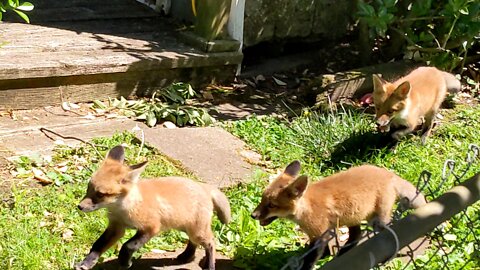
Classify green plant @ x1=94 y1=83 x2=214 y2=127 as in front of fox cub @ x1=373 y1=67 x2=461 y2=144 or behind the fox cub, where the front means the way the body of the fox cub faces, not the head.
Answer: in front

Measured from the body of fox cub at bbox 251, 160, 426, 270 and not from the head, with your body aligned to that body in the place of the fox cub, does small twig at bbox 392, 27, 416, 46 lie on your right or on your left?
on your right

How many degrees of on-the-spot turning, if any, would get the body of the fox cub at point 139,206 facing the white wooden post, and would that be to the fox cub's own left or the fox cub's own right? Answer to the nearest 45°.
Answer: approximately 90° to the fox cub's own right

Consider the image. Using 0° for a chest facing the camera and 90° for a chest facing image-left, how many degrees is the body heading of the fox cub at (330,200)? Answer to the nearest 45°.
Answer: approximately 90°

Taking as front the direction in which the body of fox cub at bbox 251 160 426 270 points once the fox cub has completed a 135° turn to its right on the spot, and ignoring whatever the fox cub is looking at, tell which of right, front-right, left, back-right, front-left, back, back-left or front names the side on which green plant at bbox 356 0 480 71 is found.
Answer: front-left

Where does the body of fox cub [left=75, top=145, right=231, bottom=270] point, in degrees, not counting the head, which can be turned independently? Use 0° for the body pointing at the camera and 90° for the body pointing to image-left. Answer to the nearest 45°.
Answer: approximately 90°

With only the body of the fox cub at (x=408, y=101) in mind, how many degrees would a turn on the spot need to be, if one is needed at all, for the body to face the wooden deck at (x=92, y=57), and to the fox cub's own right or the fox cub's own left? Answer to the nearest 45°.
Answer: approximately 45° to the fox cub's own right

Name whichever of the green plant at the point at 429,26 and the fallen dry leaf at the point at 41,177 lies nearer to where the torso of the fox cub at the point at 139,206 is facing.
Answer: the fallen dry leaf

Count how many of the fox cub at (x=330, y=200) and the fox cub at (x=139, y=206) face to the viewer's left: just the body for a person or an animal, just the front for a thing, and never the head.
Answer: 2

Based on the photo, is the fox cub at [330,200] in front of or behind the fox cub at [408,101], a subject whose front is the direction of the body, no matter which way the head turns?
in front

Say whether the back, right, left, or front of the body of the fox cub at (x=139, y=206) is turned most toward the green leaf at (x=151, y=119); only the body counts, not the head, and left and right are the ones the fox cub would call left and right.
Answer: right

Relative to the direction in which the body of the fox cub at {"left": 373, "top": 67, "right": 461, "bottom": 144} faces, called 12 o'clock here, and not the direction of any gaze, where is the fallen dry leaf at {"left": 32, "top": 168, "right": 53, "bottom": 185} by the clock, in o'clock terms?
The fallen dry leaf is roughly at 12 o'clock from the fox cub.

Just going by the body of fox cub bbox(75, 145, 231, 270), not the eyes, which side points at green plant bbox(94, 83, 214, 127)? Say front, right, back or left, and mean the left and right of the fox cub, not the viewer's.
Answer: right

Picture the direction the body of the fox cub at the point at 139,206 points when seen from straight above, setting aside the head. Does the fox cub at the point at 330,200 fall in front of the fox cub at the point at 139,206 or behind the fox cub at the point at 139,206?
behind

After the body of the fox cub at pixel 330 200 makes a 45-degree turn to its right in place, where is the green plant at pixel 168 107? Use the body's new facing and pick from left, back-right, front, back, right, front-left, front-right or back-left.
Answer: front

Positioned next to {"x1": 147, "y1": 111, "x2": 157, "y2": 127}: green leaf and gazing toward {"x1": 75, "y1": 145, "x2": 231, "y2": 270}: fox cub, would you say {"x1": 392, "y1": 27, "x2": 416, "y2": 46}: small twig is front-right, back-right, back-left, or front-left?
back-left
